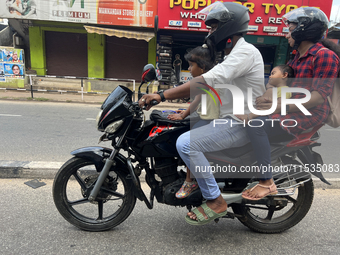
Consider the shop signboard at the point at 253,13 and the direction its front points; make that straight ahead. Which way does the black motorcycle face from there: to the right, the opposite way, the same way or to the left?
to the right

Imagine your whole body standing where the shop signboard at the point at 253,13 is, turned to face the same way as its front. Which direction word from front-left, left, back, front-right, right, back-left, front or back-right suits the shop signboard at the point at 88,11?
right

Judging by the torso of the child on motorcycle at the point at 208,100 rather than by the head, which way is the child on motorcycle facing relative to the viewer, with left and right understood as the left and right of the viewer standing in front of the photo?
facing to the left of the viewer

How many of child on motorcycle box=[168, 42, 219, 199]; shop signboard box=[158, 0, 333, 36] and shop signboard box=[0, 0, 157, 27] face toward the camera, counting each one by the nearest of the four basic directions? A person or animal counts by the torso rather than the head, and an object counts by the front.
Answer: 2

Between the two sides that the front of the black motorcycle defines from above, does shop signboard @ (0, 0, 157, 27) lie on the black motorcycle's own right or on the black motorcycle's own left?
on the black motorcycle's own right

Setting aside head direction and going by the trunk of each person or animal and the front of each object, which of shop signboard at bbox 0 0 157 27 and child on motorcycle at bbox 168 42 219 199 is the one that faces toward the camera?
the shop signboard

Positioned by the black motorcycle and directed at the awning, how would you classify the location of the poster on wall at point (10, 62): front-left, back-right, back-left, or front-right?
front-left

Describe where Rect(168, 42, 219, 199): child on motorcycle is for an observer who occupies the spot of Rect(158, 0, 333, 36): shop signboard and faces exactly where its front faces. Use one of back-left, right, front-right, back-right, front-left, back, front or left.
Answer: front

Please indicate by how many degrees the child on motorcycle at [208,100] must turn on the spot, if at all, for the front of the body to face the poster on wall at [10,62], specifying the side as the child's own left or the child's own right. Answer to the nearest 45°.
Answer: approximately 45° to the child's own right

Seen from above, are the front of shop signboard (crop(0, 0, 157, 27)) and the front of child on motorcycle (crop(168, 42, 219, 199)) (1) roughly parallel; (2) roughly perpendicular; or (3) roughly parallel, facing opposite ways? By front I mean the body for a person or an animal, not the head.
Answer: roughly perpendicular

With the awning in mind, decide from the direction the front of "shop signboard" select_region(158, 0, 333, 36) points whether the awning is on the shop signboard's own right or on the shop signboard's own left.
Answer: on the shop signboard's own right

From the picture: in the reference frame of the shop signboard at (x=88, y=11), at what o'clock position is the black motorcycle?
The black motorcycle is roughly at 12 o'clock from the shop signboard.

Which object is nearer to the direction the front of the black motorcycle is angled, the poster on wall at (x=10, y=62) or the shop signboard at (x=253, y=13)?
the poster on wall

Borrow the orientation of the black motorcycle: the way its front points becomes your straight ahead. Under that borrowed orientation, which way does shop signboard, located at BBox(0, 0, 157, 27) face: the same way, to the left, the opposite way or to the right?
to the left

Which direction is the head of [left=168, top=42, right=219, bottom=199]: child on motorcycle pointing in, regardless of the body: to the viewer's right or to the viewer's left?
to the viewer's left

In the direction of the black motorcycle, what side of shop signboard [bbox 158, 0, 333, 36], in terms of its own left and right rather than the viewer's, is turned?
front

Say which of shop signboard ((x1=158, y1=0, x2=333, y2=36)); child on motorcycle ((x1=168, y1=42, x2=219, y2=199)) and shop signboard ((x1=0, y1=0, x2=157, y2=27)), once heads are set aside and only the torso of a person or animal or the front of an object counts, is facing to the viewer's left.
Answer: the child on motorcycle

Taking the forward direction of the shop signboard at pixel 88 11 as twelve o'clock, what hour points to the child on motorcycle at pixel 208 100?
The child on motorcycle is roughly at 12 o'clock from the shop signboard.

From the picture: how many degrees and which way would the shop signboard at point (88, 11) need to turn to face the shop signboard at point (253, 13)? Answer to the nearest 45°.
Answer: approximately 90° to its left

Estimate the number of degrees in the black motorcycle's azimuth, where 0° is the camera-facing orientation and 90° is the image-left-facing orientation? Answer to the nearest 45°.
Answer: approximately 90°
